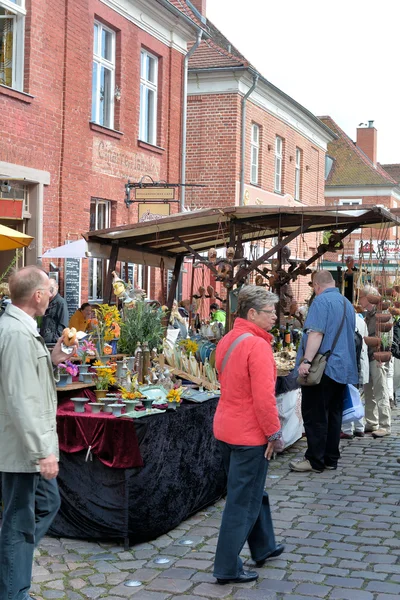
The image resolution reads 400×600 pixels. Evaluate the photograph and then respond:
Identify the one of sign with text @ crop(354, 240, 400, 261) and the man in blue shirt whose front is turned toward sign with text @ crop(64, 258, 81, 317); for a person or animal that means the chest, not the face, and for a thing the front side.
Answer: the man in blue shirt

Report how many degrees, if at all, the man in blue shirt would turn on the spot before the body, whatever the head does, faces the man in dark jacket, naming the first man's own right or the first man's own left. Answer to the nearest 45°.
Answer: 0° — they already face them

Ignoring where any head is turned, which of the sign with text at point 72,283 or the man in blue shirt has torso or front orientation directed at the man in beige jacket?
the sign with text

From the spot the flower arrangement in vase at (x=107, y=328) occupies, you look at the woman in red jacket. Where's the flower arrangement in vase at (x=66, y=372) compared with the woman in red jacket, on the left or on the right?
right

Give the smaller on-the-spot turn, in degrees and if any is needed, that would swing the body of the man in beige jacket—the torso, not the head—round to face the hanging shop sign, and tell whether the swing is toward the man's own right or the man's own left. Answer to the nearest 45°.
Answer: approximately 90° to the man's own left

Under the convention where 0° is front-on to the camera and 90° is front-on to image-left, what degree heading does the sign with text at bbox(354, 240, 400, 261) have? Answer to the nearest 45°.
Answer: approximately 0°

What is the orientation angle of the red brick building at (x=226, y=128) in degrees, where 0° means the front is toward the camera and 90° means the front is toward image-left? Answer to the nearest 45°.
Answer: approximately 315°

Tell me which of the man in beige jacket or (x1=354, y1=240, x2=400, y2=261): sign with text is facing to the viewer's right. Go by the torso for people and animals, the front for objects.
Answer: the man in beige jacket

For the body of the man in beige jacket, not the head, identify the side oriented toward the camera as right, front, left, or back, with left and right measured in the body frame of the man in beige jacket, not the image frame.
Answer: right

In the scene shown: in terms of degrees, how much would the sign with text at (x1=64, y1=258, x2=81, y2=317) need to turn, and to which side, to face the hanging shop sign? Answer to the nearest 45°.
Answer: approximately 135° to its left

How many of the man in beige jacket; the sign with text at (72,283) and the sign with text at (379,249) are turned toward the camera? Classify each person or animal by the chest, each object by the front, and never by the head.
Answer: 2

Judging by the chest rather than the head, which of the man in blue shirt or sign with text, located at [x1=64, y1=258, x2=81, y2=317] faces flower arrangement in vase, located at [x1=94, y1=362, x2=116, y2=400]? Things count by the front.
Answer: the sign with text

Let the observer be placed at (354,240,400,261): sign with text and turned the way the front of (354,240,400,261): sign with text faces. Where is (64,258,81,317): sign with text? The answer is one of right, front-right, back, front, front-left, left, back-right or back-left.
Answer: right

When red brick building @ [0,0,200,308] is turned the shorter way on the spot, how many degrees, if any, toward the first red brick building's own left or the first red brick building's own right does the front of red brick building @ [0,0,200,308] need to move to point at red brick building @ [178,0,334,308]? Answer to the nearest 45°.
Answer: approximately 90° to the first red brick building's own left

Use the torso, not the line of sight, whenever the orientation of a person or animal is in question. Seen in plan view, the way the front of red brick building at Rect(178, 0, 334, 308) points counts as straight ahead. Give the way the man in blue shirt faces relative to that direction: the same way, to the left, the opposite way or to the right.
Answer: the opposite way
